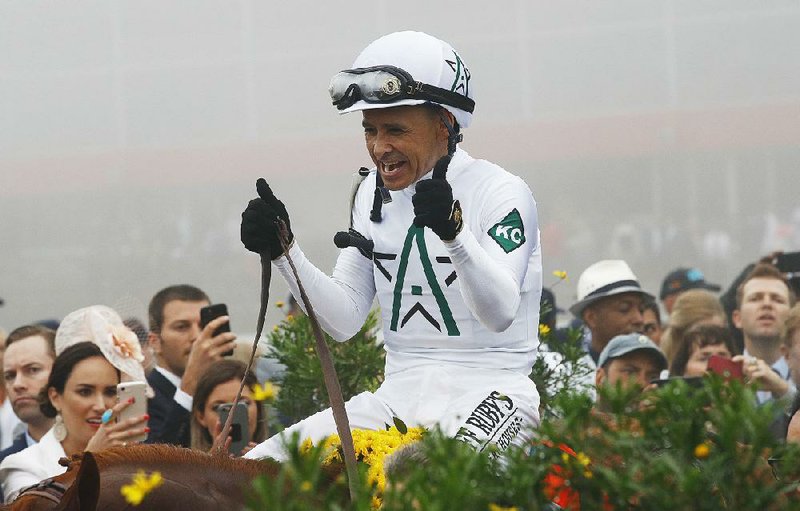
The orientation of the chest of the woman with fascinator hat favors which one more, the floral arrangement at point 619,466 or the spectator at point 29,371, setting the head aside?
the floral arrangement

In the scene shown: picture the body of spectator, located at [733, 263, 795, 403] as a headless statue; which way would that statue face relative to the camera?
toward the camera

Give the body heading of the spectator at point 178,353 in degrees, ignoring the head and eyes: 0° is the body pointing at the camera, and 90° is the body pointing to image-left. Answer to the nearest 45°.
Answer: approximately 315°

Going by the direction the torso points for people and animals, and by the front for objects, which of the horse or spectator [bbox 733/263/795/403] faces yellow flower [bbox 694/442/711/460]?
the spectator

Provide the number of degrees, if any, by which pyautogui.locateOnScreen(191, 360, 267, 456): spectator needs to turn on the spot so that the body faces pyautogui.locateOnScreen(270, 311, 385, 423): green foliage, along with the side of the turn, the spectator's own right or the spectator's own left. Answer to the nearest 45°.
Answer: approximately 45° to the spectator's own left

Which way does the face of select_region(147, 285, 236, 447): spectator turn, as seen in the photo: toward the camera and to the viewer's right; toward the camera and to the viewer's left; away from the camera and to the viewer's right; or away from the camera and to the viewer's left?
toward the camera and to the viewer's right

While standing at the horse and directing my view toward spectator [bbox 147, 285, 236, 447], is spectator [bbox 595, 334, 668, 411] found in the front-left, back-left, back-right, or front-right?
front-right

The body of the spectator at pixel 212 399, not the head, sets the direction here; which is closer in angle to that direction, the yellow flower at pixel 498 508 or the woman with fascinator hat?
the yellow flower

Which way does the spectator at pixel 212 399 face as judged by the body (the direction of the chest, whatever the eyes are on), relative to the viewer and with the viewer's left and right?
facing the viewer and to the right of the viewer

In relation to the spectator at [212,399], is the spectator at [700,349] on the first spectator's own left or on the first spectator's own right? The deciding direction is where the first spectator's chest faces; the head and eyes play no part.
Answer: on the first spectator's own left

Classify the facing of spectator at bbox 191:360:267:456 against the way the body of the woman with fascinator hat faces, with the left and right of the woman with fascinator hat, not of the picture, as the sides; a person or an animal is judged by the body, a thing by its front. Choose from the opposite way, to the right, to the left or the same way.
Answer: the same way

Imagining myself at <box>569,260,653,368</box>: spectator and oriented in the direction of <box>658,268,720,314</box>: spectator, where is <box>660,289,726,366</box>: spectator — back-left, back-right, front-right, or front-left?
front-right

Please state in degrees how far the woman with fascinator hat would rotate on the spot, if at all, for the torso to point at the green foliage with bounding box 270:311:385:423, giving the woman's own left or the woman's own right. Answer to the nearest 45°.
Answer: approximately 45° to the woman's own left

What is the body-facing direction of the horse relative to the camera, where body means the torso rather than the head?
to the viewer's left
